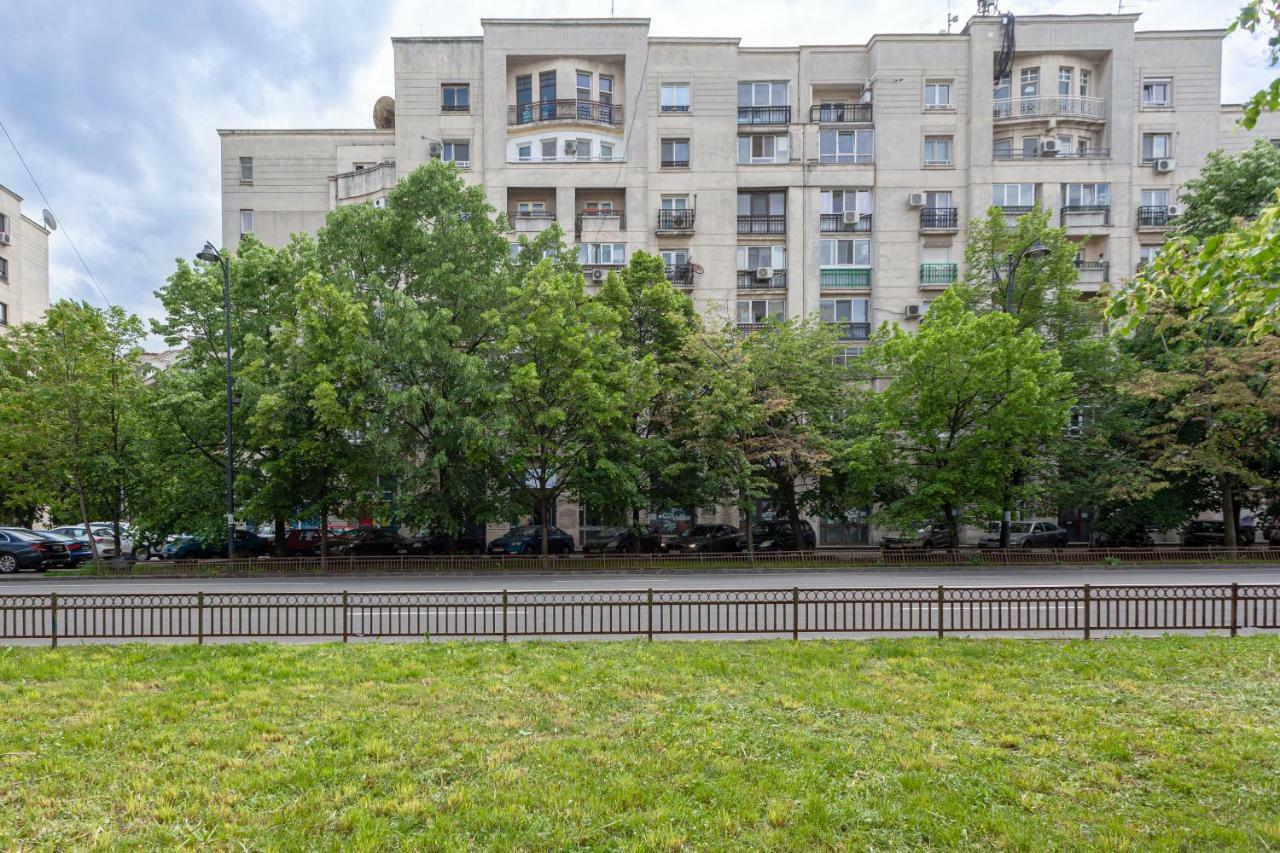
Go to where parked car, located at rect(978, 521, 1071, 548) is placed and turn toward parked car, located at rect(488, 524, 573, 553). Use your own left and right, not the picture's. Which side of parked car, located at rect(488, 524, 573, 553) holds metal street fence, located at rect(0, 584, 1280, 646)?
left

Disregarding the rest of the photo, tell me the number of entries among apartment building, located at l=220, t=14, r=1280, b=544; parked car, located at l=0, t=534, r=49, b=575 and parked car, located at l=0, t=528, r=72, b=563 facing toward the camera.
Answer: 1

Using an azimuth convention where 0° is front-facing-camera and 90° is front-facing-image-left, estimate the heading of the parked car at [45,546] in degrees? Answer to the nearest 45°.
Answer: approximately 135°

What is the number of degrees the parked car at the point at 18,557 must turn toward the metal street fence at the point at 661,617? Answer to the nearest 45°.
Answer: approximately 135° to its left

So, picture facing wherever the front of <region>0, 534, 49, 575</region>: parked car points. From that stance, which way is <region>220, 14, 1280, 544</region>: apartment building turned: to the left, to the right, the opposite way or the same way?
to the left

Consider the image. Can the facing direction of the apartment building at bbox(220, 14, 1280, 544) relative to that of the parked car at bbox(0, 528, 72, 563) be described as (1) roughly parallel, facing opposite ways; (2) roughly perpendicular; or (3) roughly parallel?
roughly perpendicular

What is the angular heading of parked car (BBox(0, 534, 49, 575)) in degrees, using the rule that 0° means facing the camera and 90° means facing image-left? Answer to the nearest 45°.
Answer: approximately 135°

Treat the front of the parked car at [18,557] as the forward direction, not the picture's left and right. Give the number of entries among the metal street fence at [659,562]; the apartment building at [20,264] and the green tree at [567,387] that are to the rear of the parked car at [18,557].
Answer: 2
